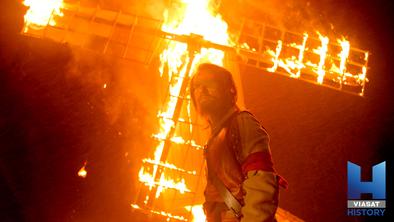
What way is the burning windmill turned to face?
toward the camera

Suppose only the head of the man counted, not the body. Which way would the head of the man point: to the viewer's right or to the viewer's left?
to the viewer's left

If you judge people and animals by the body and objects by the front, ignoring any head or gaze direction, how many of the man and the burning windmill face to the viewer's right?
0

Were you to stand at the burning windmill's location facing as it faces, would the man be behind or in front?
in front

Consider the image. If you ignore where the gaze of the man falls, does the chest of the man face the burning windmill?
no

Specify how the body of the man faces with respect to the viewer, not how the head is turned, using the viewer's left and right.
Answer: facing the viewer and to the left of the viewer
